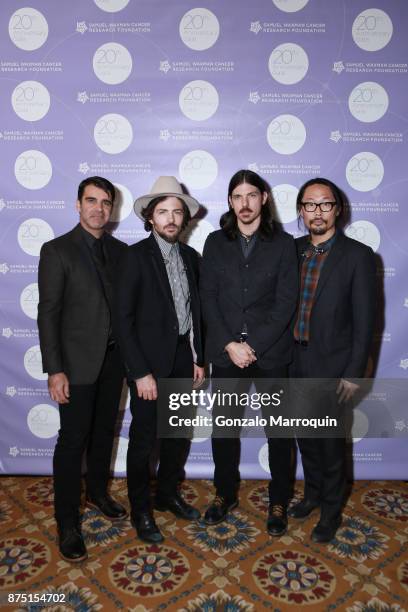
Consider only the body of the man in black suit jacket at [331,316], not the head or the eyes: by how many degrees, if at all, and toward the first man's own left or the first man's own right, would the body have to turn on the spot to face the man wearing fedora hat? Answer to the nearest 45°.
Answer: approximately 45° to the first man's own right

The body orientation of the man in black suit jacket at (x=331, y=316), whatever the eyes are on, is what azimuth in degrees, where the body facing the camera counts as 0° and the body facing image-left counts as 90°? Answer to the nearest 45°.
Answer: approximately 45°

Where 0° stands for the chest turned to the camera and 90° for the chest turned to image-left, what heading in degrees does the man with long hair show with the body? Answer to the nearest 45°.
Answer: approximately 0°

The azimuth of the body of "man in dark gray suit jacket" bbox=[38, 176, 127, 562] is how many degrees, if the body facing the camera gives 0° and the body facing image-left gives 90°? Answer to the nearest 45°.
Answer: approximately 315°

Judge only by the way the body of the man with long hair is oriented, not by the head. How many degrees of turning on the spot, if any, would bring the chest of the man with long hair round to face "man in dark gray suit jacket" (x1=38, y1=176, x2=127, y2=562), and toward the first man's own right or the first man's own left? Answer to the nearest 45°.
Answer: approximately 90° to the first man's own right
